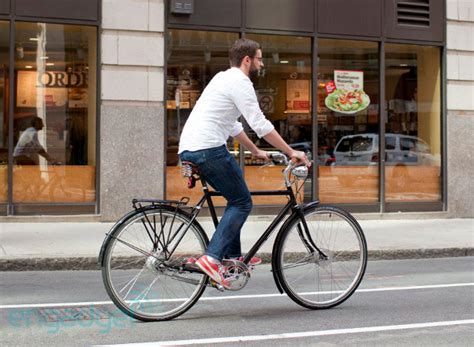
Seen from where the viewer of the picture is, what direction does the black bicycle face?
facing to the right of the viewer

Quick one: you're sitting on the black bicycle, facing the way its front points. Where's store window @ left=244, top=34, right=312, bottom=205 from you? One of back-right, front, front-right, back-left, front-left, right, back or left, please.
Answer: left

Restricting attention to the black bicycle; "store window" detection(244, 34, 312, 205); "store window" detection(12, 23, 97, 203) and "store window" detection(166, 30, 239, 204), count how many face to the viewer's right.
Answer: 1

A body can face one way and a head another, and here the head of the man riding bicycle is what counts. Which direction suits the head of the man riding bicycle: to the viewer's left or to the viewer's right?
to the viewer's right

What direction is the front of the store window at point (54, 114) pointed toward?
toward the camera

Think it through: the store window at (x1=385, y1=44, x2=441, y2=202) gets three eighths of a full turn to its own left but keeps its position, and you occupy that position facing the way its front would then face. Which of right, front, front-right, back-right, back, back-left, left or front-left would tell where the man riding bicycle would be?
back-right

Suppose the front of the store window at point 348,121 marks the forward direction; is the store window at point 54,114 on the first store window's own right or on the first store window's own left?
on the first store window's own right

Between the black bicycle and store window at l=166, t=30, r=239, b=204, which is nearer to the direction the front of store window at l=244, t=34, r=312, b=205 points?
the black bicycle

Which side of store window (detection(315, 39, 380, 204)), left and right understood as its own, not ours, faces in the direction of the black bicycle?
front

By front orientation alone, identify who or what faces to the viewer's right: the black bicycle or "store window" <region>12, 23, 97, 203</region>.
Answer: the black bicycle

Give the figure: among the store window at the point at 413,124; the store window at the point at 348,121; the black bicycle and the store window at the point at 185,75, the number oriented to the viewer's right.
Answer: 1

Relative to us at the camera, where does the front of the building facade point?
facing the viewer

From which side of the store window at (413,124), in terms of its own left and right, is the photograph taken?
front

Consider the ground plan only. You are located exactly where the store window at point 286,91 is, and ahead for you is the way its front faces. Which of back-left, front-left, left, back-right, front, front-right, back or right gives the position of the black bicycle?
front

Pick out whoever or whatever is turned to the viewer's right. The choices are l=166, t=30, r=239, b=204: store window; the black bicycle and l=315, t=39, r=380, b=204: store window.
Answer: the black bicycle
